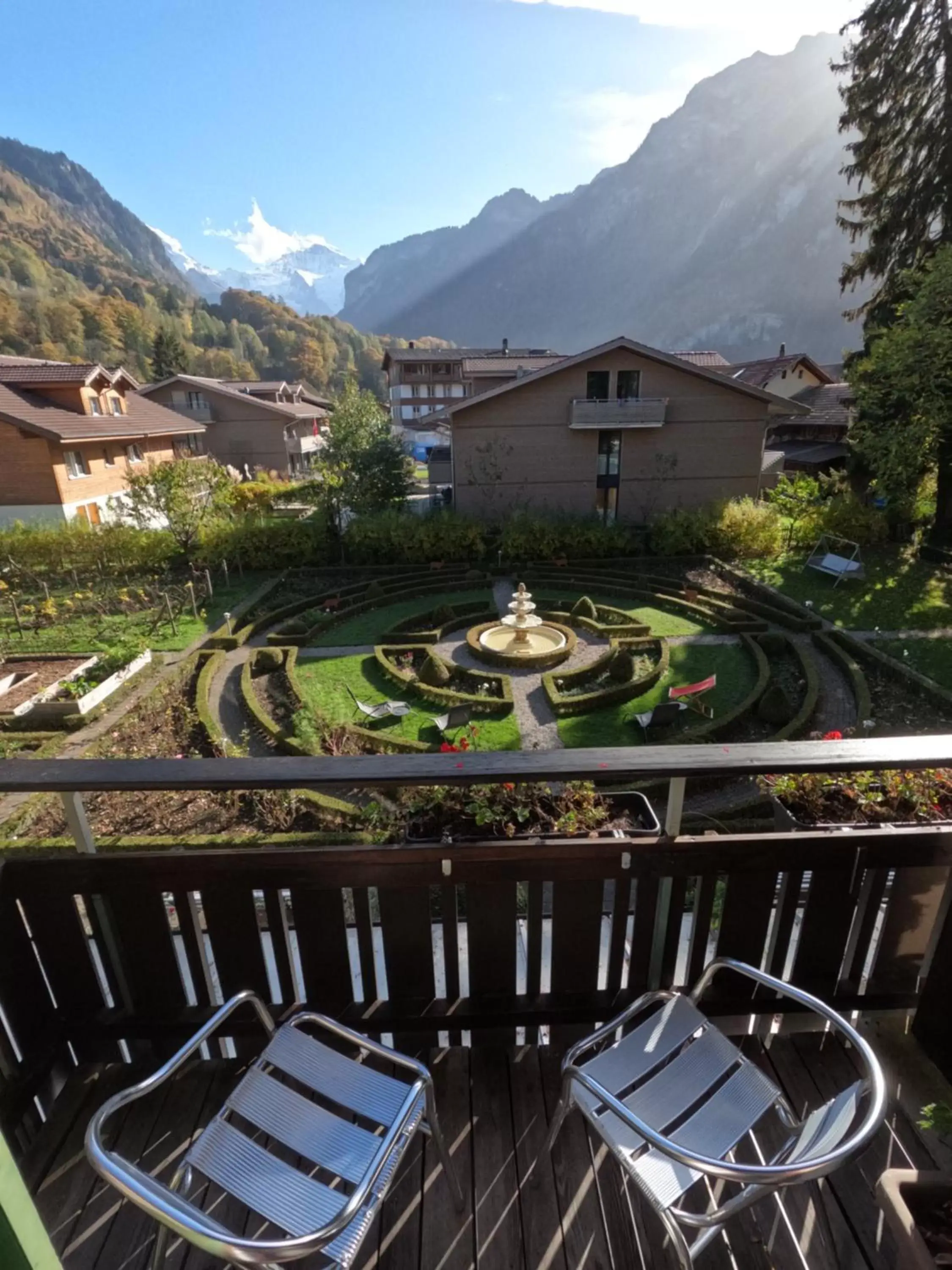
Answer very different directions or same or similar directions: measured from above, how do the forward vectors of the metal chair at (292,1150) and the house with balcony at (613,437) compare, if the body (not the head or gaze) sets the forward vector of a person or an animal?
very different directions

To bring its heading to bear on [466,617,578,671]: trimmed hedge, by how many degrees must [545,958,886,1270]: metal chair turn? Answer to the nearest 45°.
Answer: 0° — it already faces it

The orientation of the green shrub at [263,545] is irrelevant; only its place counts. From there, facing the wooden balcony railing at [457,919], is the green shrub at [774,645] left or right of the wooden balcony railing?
left

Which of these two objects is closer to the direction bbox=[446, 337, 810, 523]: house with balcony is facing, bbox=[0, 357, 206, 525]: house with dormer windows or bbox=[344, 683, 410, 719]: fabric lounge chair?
the fabric lounge chair

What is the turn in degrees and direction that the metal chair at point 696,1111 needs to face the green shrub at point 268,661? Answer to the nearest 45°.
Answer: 0° — it already faces it

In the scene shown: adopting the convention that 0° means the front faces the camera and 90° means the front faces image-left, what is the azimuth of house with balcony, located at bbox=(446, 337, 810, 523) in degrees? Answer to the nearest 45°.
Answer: approximately 0°

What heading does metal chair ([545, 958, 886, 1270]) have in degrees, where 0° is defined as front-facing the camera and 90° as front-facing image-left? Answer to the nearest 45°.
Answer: approximately 135°
